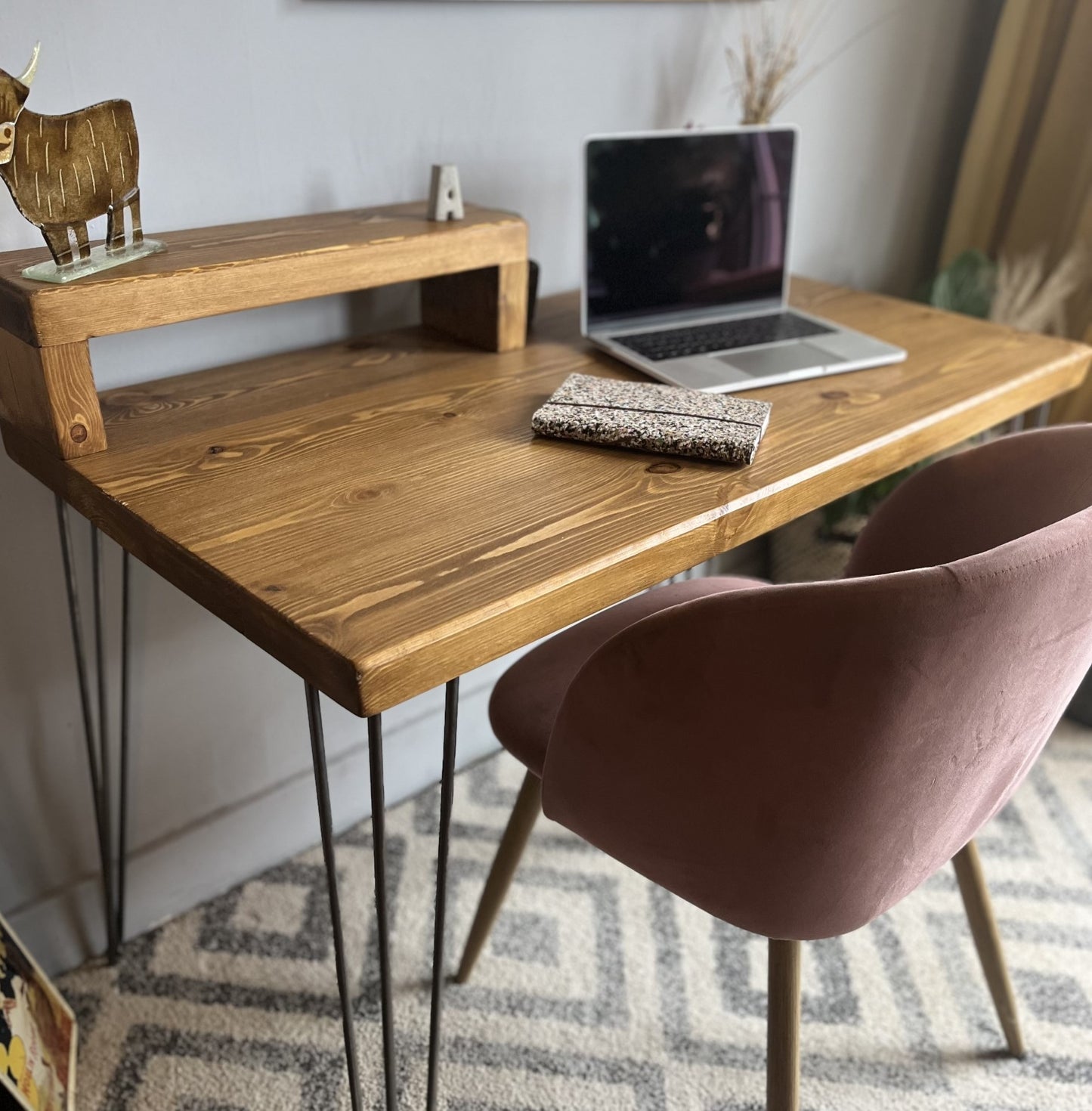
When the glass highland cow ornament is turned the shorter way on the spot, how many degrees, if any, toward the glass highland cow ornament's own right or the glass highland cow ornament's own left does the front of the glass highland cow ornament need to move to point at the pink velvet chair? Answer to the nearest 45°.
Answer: approximately 90° to the glass highland cow ornament's own left

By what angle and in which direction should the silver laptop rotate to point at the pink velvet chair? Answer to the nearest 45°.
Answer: approximately 45° to its right

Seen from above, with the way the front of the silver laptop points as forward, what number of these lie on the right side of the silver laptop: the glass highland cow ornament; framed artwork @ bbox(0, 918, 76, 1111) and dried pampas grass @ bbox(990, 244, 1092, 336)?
2

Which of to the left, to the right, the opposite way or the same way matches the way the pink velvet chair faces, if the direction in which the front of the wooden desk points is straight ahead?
the opposite way

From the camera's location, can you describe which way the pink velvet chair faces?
facing away from the viewer and to the left of the viewer

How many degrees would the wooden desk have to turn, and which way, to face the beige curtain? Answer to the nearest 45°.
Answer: approximately 90° to its left

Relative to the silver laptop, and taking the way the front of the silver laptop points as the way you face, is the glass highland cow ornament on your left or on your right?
on your right

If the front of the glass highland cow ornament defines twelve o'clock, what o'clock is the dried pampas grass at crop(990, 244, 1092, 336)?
The dried pampas grass is roughly at 7 o'clock from the glass highland cow ornament.

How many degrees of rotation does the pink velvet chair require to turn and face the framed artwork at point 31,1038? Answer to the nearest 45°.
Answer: approximately 45° to its left

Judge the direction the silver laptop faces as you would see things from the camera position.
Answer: facing the viewer and to the right of the viewer

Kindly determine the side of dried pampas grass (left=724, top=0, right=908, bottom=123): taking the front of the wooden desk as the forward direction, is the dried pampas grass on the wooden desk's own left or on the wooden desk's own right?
on the wooden desk's own left

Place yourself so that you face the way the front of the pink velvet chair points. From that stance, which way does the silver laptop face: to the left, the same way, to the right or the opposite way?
the opposite way
